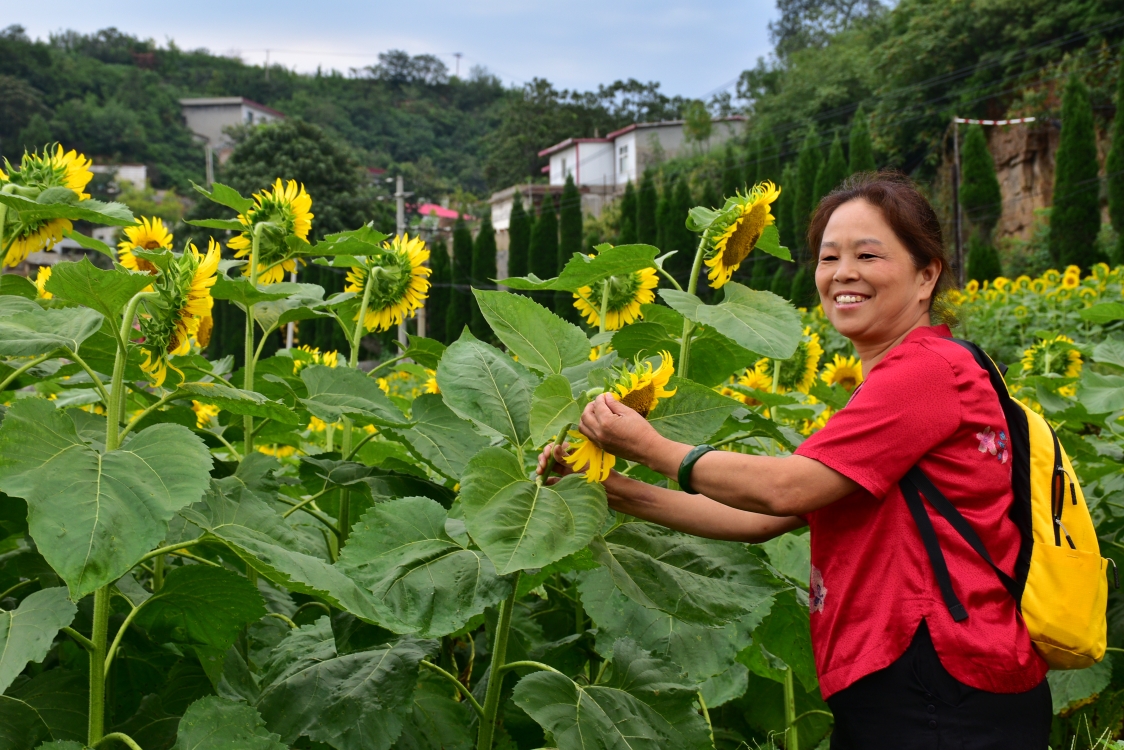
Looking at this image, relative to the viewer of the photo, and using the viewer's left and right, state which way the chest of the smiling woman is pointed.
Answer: facing to the left of the viewer

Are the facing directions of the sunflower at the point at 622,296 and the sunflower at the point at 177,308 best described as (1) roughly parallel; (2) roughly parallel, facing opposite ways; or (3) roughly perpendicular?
roughly perpendicular

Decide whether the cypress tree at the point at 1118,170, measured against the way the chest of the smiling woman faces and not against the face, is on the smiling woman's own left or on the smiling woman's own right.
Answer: on the smiling woman's own right

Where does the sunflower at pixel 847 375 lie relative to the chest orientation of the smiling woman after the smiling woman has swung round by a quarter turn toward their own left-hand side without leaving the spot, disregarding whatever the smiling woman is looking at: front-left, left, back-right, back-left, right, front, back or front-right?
back

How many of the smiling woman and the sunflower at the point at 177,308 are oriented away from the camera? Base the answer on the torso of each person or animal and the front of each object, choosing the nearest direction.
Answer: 0

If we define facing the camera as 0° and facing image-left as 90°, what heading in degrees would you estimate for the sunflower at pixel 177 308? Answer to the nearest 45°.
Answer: approximately 270°

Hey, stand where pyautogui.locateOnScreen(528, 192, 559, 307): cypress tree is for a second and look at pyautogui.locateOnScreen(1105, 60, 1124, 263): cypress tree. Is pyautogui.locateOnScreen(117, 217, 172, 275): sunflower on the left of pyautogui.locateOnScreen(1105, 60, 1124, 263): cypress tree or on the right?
right

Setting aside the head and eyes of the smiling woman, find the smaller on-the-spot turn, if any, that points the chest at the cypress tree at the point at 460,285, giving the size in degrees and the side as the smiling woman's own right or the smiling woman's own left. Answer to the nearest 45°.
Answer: approximately 90° to the smiling woman's own right

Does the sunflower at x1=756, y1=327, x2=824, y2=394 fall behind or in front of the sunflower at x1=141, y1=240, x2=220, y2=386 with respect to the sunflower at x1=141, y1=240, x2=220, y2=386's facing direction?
in front
